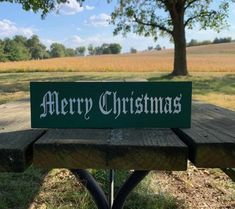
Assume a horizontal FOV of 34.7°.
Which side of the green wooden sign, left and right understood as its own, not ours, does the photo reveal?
front
